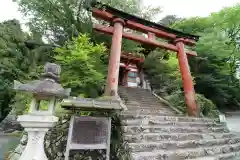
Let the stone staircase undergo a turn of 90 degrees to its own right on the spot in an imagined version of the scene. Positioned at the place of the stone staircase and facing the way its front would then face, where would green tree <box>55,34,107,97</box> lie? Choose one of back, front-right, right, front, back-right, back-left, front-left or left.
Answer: front

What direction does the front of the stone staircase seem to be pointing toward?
toward the camera

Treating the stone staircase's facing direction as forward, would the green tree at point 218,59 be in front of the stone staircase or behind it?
behind

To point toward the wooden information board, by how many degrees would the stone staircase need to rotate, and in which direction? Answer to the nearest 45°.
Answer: approximately 45° to its right

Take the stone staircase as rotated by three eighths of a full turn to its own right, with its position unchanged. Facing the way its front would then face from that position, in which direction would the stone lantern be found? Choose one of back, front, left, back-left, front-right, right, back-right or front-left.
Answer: left

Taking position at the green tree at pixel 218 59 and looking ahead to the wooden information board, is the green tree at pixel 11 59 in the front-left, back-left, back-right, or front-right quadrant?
front-right
